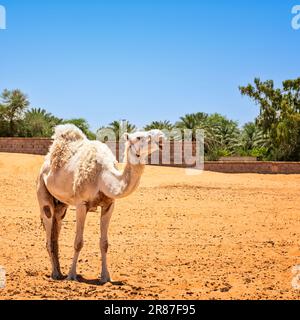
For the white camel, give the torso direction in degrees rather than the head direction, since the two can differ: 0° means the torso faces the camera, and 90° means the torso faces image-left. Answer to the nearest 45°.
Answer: approximately 315°

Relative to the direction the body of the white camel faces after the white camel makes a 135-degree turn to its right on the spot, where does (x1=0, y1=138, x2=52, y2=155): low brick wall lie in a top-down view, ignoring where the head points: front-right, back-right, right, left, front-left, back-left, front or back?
right
